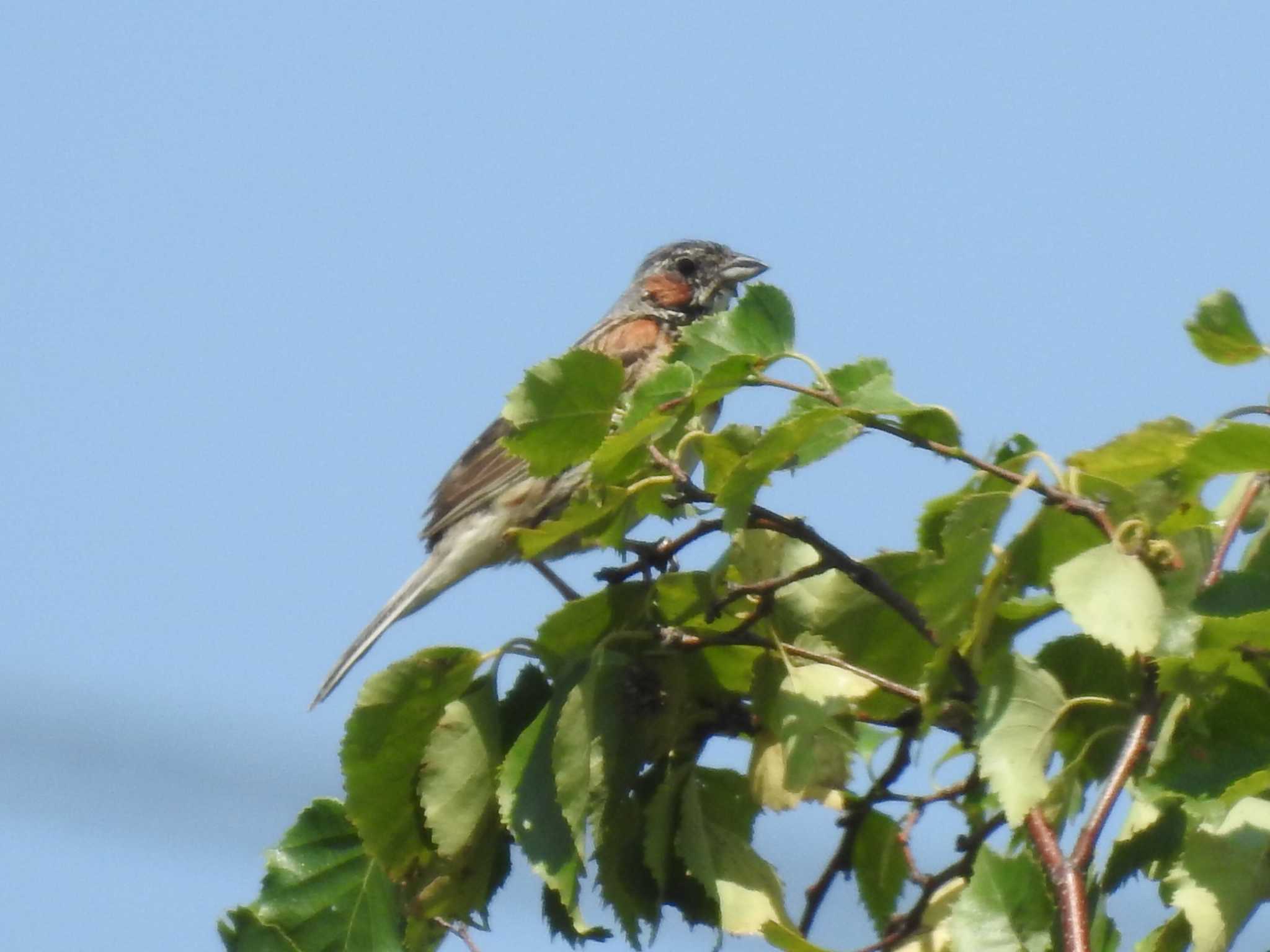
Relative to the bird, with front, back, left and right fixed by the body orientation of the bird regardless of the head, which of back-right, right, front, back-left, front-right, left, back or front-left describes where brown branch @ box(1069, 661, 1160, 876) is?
front

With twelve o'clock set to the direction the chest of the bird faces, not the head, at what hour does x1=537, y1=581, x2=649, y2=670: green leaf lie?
The green leaf is roughly at 3 o'clock from the bird.

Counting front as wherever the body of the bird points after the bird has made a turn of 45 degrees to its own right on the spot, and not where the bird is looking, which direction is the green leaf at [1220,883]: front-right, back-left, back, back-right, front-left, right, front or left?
front-left

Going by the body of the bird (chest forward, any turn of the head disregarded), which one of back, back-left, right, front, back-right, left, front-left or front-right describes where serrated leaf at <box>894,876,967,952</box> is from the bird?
front

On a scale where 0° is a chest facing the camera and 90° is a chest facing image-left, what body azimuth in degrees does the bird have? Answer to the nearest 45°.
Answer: approximately 270°

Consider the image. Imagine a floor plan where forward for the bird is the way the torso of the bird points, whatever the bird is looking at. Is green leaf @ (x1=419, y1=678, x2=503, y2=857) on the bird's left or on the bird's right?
on the bird's right

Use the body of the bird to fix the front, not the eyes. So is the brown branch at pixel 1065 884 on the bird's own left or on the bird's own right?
on the bird's own right
